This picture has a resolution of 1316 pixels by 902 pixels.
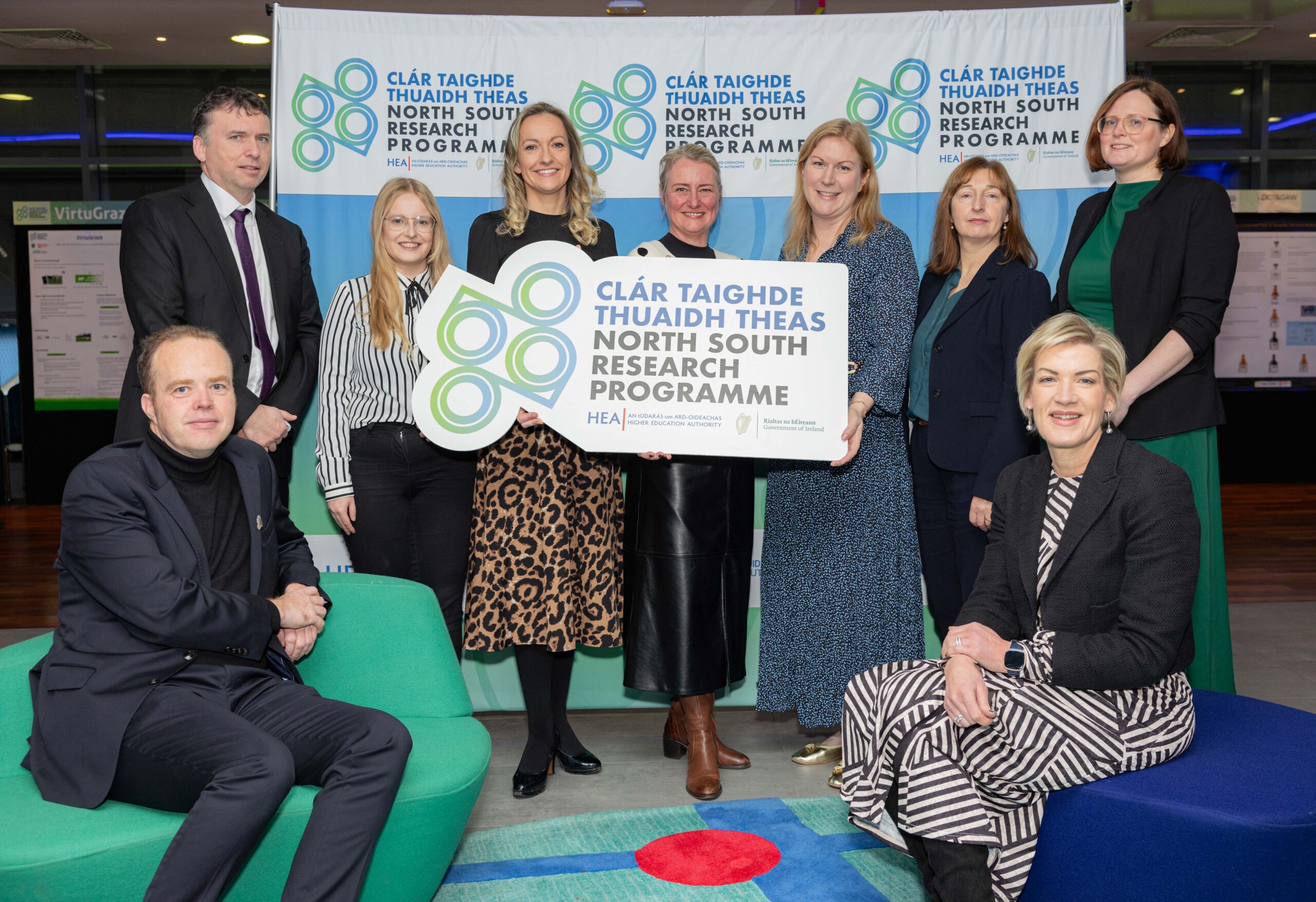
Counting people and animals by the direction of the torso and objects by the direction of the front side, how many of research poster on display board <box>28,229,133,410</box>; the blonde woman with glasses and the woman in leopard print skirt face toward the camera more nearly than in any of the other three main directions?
3

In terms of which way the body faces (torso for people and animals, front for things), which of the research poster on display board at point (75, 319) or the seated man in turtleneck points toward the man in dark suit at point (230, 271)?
the research poster on display board

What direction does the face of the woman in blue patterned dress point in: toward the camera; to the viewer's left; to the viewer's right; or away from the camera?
toward the camera

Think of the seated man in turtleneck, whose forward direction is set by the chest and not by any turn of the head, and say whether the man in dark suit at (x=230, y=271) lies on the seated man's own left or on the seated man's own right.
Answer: on the seated man's own left

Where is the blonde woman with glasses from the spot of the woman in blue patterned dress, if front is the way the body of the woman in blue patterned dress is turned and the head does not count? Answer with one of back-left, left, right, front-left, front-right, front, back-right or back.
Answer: front-right

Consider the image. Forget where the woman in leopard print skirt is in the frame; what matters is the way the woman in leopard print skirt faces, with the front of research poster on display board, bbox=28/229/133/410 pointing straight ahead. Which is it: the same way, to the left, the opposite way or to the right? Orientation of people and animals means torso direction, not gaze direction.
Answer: the same way

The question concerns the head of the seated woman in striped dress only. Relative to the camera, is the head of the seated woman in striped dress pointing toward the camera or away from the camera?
toward the camera

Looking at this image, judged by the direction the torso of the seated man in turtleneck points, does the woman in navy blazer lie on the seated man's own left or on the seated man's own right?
on the seated man's own left

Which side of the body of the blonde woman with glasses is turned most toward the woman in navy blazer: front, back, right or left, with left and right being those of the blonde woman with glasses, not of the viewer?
left

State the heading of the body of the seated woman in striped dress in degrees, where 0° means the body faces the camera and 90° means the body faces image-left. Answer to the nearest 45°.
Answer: approximately 45°

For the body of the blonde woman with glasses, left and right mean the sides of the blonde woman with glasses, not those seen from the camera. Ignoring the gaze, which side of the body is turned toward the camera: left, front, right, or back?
front

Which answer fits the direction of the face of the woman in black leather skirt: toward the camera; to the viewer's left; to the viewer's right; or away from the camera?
toward the camera

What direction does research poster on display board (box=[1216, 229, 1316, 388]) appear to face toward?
toward the camera
